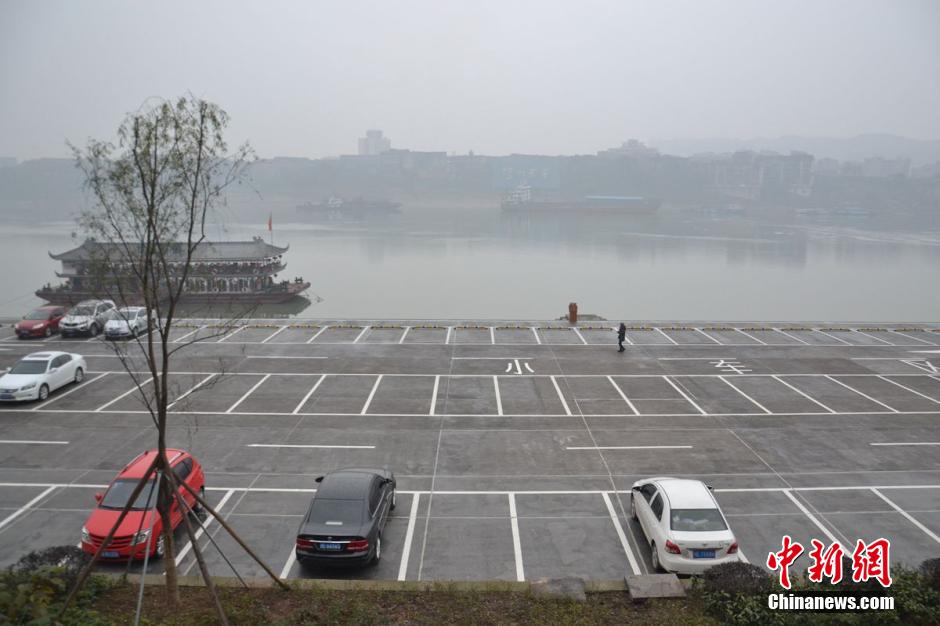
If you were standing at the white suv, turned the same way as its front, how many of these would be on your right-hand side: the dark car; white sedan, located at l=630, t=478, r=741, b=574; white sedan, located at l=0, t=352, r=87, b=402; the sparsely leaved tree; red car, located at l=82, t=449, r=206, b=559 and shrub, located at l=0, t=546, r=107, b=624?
0

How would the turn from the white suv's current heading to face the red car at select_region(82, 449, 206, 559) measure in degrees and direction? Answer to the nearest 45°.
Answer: approximately 45° to its left

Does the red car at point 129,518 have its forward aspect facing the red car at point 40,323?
no

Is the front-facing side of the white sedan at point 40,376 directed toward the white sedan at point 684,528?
no

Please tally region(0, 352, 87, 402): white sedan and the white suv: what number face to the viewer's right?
0

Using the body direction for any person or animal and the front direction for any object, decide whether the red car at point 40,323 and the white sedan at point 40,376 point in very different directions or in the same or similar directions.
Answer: same or similar directions

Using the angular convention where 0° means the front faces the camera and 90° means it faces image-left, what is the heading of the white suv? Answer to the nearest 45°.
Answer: approximately 45°

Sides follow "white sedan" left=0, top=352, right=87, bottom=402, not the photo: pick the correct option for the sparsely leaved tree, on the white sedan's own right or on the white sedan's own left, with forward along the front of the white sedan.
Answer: on the white sedan's own left

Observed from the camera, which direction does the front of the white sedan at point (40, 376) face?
facing the viewer and to the left of the viewer

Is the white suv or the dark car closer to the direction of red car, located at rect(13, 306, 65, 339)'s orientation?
the dark car

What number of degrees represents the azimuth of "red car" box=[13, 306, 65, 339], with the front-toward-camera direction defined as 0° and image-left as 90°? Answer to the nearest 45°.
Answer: approximately 45°

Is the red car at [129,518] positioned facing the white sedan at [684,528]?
no

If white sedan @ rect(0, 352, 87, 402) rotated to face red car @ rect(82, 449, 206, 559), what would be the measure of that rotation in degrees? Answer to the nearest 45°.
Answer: approximately 45° to its left

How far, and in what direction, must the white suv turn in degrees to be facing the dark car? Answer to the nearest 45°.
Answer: approximately 45° to its left

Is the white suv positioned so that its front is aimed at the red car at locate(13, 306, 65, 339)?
no
